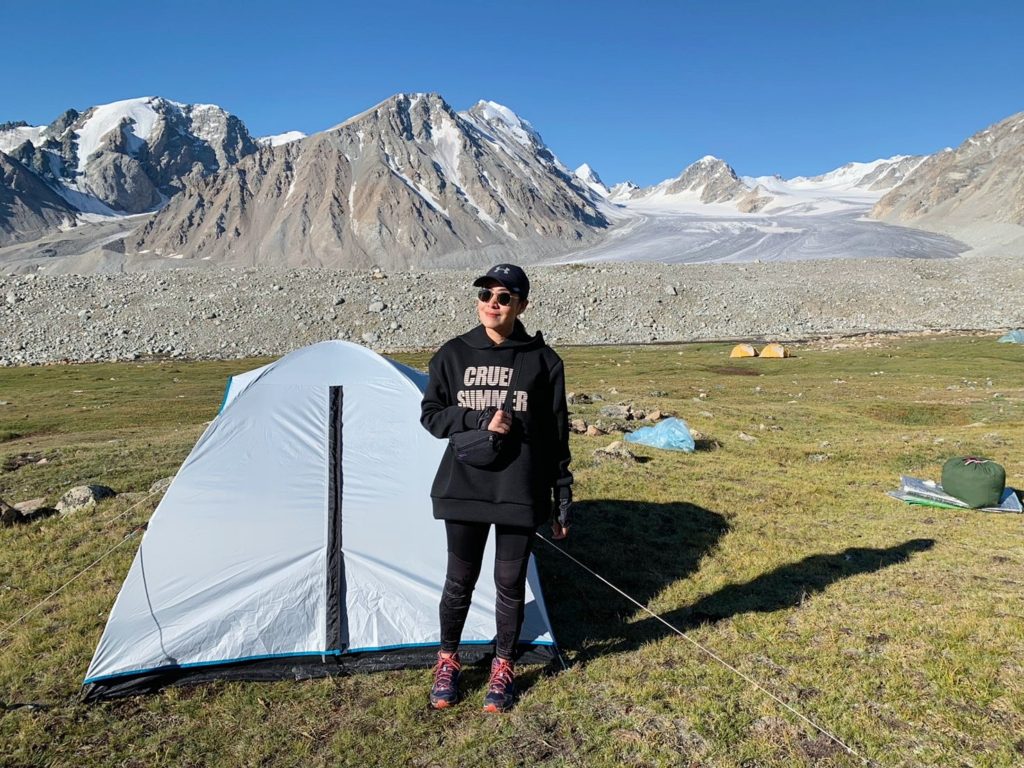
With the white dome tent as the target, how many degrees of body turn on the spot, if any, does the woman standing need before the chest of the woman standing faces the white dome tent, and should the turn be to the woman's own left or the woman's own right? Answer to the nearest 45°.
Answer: approximately 135° to the woman's own right

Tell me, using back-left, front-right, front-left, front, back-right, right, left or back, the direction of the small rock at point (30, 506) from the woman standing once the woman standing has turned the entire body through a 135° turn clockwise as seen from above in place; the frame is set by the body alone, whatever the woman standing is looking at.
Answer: front

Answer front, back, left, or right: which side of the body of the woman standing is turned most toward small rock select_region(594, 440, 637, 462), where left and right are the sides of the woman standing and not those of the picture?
back

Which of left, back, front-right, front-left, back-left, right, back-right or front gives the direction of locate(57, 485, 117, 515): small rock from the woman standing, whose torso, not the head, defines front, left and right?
back-right

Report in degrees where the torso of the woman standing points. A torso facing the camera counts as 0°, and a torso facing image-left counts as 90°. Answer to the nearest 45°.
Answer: approximately 0°

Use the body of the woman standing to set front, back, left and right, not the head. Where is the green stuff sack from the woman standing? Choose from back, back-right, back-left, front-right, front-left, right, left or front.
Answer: back-left
